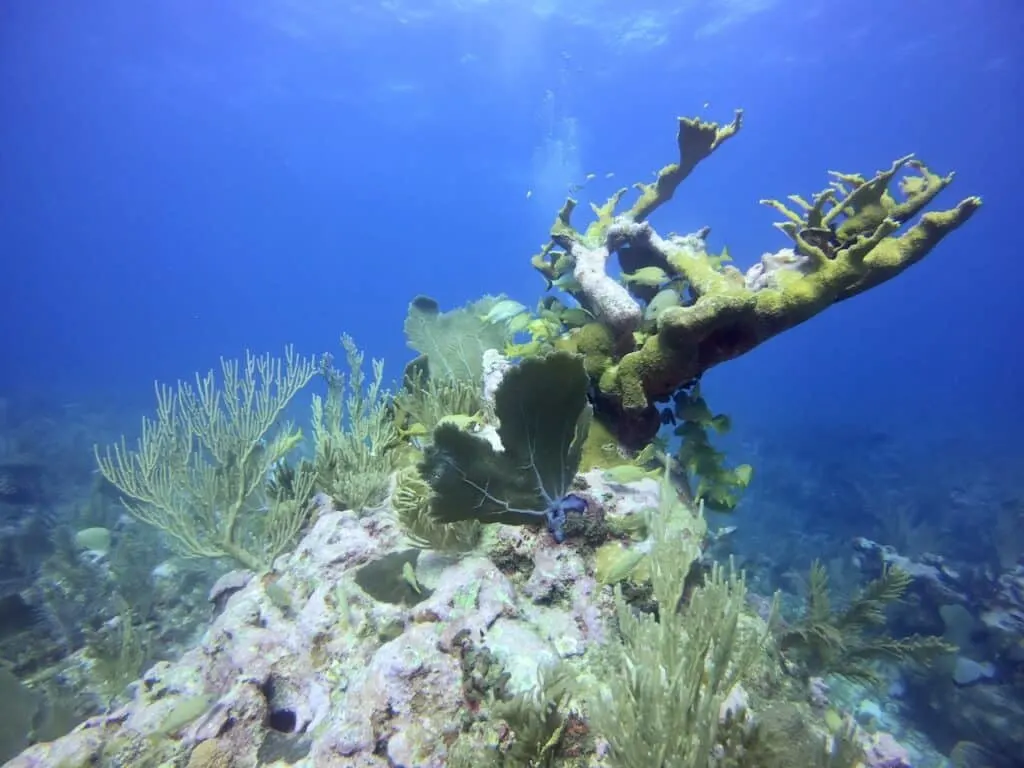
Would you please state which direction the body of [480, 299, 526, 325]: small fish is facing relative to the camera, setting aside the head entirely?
to the viewer's right

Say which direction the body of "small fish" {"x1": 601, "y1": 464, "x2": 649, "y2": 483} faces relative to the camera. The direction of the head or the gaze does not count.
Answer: to the viewer's left

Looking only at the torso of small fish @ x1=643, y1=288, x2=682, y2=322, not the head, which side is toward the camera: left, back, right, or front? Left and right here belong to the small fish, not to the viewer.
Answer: left

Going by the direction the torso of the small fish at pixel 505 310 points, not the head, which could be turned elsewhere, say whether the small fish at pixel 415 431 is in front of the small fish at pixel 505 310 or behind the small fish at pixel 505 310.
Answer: behind

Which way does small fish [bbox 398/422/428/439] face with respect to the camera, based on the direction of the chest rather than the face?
to the viewer's right

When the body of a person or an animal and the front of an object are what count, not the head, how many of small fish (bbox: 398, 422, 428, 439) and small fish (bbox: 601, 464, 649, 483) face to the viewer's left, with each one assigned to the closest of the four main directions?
1
